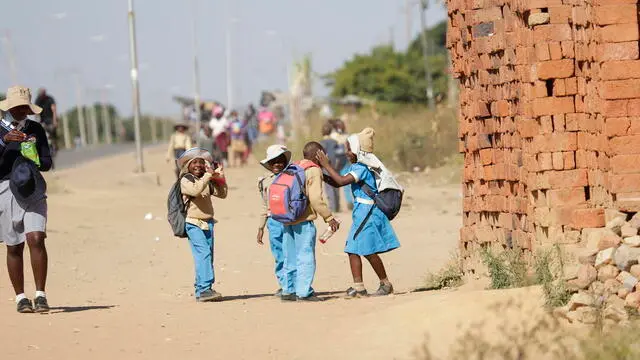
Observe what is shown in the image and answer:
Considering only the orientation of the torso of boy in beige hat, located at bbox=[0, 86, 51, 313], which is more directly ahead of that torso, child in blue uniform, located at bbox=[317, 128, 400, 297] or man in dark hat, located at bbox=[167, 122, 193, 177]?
the child in blue uniform

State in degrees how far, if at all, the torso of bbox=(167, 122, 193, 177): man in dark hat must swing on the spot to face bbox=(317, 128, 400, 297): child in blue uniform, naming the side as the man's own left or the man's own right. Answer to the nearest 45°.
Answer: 0° — they already face them

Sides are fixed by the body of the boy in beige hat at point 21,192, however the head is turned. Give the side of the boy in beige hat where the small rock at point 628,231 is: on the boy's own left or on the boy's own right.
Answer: on the boy's own left

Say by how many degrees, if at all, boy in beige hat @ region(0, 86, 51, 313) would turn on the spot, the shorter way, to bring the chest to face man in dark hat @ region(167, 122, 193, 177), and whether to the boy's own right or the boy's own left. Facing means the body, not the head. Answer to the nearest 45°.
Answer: approximately 180°

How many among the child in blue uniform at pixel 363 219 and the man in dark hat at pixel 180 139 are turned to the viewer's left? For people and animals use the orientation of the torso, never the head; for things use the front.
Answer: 1

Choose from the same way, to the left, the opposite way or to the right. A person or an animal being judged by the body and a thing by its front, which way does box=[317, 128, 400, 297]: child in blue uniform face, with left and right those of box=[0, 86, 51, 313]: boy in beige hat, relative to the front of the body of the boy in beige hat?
to the right

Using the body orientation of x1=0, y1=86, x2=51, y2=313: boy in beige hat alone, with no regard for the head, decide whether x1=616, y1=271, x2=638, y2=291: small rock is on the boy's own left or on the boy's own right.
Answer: on the boy's own left

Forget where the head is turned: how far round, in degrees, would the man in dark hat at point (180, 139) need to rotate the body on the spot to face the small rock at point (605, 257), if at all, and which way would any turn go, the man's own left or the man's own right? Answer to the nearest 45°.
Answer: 0° — they already face it

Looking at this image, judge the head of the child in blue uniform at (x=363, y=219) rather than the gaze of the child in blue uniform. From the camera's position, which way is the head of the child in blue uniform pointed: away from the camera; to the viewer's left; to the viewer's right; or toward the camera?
to the viewer's left

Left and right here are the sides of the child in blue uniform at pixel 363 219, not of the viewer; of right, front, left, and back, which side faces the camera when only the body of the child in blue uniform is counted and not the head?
left
